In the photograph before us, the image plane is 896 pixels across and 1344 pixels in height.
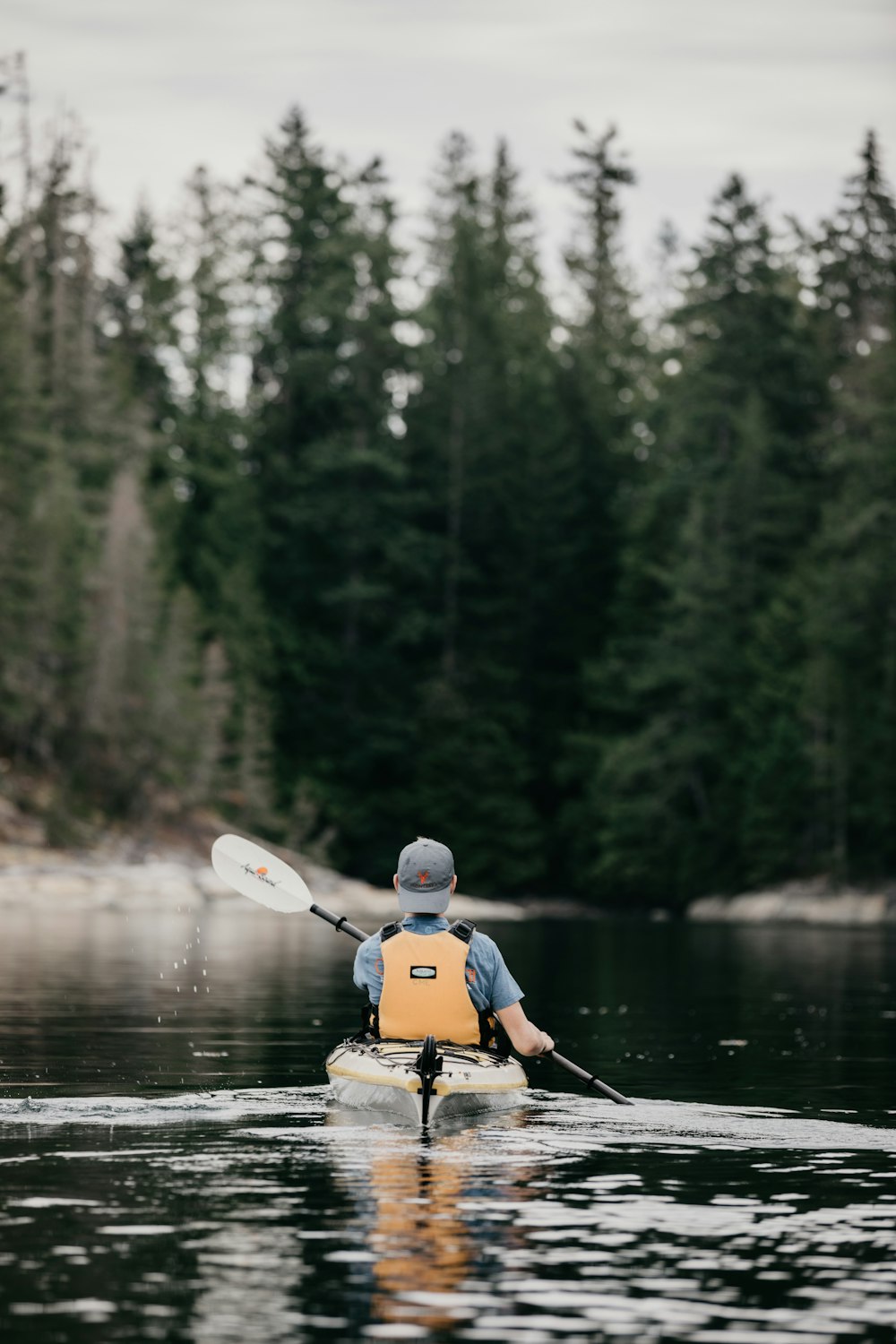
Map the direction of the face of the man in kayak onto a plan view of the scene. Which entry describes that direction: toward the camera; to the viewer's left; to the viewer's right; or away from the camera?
away from the camera

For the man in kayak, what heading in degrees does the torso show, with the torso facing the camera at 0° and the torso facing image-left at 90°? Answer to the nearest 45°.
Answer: approximately 180°

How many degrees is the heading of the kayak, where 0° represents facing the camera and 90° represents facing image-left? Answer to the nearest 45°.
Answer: approximately 180°
